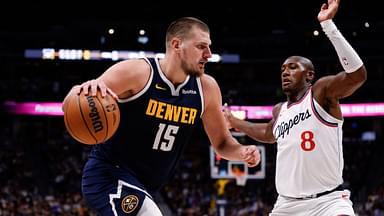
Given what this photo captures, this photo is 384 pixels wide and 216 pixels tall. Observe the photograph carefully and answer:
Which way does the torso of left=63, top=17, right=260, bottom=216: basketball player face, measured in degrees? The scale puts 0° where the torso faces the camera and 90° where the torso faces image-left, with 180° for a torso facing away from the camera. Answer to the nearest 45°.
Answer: approximately 315°

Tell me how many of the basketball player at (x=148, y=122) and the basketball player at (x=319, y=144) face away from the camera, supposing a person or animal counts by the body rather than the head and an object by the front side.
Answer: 0

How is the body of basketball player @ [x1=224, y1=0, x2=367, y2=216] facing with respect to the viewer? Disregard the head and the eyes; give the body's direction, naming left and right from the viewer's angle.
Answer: facing the viewer and to the left of the viewer

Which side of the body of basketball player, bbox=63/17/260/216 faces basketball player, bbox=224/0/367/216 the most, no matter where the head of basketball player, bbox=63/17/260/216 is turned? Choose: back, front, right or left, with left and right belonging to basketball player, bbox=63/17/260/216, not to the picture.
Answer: left

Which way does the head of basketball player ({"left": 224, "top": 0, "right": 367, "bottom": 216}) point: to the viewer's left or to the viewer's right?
to the viewer's left

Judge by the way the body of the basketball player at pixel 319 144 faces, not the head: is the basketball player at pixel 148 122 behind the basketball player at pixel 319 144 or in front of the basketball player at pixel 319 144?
in front
